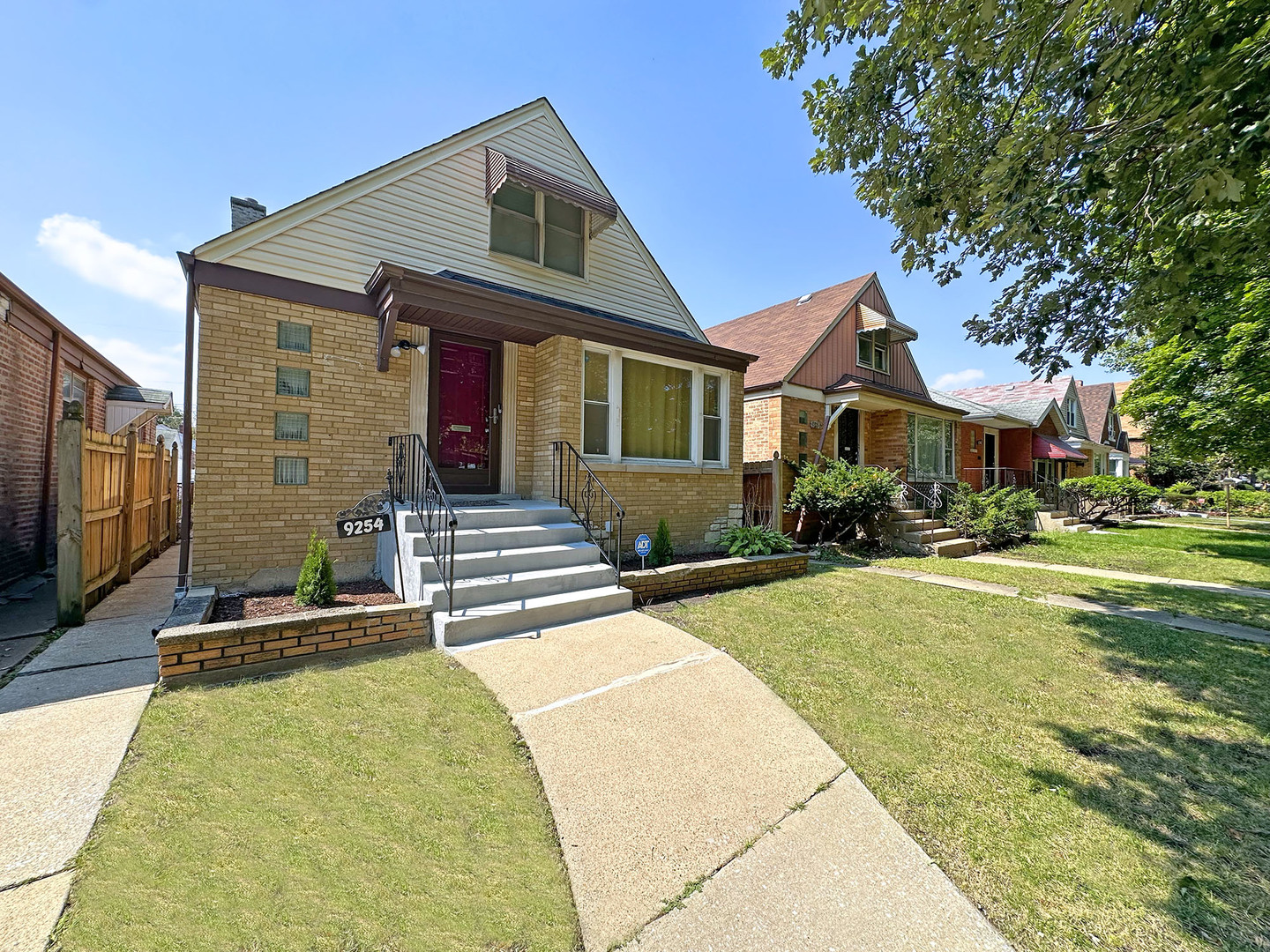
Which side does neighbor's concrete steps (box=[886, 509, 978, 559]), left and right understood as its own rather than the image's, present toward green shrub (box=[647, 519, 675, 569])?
right

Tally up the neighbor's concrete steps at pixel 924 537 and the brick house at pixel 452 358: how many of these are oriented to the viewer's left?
0

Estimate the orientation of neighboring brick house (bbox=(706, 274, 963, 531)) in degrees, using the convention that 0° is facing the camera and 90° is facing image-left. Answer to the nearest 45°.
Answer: approximately 315°

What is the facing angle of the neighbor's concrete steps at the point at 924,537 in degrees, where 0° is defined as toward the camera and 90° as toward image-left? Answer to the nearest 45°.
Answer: approximately 315°

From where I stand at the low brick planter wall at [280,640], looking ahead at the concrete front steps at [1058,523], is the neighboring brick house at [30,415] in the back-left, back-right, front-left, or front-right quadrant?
back-left

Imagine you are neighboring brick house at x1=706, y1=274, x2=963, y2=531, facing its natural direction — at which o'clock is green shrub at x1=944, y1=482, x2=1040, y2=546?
The green shrub is roughly at 11 o'clock from the neighboring brick house.

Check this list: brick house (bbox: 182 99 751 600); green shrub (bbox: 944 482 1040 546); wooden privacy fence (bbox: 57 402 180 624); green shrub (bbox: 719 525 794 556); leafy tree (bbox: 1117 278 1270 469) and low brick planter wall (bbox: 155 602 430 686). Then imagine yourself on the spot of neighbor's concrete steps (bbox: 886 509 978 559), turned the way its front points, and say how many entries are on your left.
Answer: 2

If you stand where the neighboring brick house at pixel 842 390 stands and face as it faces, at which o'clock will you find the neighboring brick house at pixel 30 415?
the neighboring brick house at pixel 30 415 is roughly at 3 o'clock from the neighboring brick house at pixel 842 390.

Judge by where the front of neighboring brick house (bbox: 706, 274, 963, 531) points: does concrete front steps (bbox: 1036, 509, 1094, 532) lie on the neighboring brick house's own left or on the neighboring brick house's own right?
on the neighboring brick house's own left

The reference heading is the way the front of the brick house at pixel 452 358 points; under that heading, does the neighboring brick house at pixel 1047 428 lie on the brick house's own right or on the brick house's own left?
on the brick house's own left

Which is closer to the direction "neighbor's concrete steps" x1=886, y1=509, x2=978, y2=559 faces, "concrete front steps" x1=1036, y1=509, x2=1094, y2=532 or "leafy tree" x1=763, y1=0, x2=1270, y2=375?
the leafy tree

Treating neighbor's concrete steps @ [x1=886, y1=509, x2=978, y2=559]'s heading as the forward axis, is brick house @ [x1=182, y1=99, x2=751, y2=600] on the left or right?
on its right

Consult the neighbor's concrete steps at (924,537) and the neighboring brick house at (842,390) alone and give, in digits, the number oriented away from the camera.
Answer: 0

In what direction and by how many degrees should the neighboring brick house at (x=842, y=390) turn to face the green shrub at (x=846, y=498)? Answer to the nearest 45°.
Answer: approximately 45° to its right

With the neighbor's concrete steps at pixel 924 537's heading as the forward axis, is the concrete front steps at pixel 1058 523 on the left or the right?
on its left
